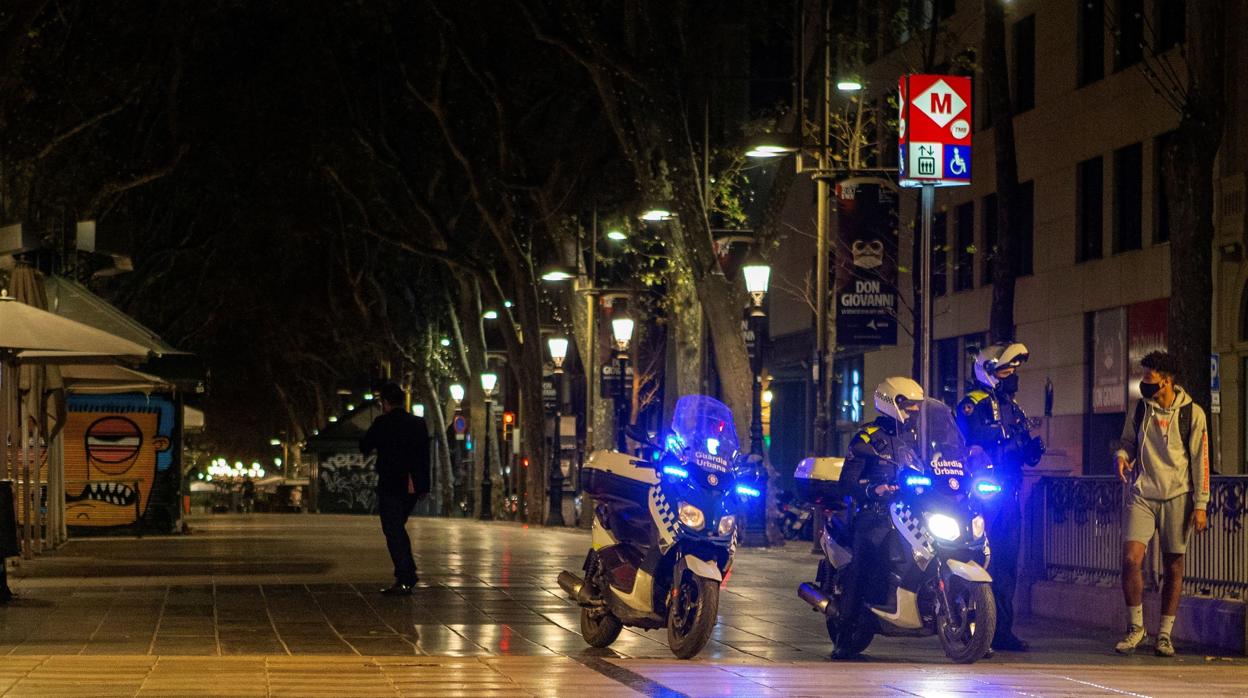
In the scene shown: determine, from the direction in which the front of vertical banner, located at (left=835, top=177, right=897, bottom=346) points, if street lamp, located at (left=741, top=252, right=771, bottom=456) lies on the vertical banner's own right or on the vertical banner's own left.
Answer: on the vertical banner's own right

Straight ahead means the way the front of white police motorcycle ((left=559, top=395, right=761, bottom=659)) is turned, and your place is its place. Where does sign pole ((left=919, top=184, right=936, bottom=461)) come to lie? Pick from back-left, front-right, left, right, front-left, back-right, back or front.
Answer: left

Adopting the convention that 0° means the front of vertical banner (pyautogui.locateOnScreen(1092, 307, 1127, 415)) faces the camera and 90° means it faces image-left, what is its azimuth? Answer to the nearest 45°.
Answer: approximately 45°

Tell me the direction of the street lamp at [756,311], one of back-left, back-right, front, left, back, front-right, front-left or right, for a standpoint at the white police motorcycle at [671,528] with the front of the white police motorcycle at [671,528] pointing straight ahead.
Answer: back-left

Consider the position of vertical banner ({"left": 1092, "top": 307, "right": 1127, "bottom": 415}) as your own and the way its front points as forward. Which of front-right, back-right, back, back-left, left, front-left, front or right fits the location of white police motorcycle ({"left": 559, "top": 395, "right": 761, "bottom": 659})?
front-left

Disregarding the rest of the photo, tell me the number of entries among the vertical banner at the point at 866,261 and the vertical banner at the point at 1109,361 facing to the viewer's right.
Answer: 0

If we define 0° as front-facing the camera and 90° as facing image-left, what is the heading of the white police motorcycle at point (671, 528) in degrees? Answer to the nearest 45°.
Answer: approximately 315°

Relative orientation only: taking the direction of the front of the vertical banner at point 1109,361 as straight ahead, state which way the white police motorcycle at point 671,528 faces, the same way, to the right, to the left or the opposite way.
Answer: to the left

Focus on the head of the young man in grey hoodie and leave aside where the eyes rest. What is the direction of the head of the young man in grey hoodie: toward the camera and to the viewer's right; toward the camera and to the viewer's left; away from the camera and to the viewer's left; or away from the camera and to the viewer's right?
toward the camera and to the viewer's left
